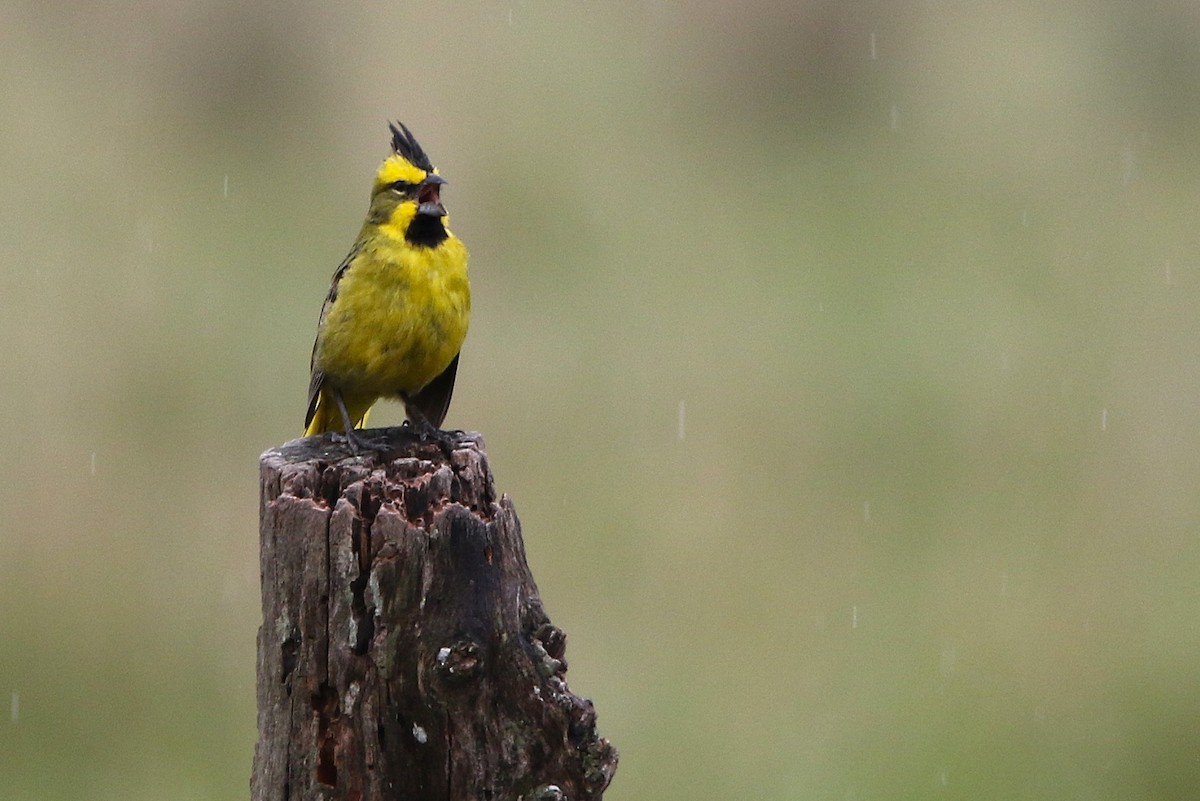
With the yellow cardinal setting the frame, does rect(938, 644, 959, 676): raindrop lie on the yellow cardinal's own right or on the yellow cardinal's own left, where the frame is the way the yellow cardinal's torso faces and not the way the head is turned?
on the yellow cardinal's own left

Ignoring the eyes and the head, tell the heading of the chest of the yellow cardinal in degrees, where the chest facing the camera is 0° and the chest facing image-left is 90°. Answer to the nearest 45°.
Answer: approximately 315°
